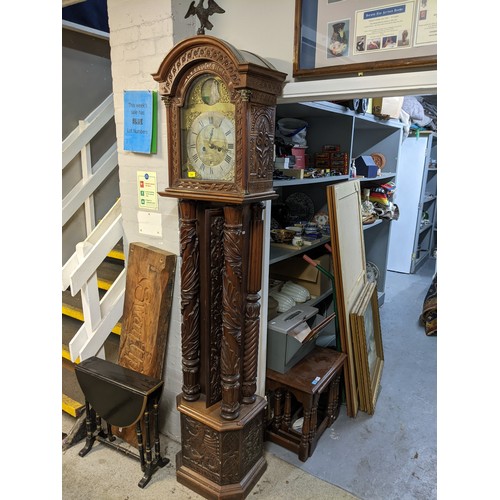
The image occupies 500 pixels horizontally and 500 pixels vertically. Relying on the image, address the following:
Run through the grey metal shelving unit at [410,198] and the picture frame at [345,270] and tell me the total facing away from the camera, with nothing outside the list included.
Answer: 0

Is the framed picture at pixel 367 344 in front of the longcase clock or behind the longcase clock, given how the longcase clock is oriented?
behind

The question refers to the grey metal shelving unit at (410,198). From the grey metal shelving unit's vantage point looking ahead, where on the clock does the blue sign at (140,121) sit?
The blue sign is roughly at 2 o'clock from the grey metal shelving unit.

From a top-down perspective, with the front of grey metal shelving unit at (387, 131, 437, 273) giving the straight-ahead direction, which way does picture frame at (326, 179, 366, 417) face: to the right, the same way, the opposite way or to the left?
the same way

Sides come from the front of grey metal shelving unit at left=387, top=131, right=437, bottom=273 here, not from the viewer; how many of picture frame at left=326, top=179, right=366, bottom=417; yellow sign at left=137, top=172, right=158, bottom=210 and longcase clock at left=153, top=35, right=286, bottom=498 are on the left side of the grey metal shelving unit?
0

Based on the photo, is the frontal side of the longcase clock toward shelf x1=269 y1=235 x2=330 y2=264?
no

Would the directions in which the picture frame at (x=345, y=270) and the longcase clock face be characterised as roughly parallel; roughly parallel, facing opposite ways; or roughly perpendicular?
roughly perpendicular

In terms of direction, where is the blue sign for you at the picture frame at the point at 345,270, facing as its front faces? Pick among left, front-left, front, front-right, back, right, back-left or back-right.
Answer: right

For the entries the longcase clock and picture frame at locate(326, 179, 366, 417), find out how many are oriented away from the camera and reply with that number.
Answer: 0

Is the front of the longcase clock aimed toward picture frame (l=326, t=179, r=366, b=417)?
no

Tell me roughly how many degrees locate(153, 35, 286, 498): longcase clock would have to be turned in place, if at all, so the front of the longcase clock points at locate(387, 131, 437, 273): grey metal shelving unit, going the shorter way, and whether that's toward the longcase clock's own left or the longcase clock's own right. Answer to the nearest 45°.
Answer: approximately 180°
